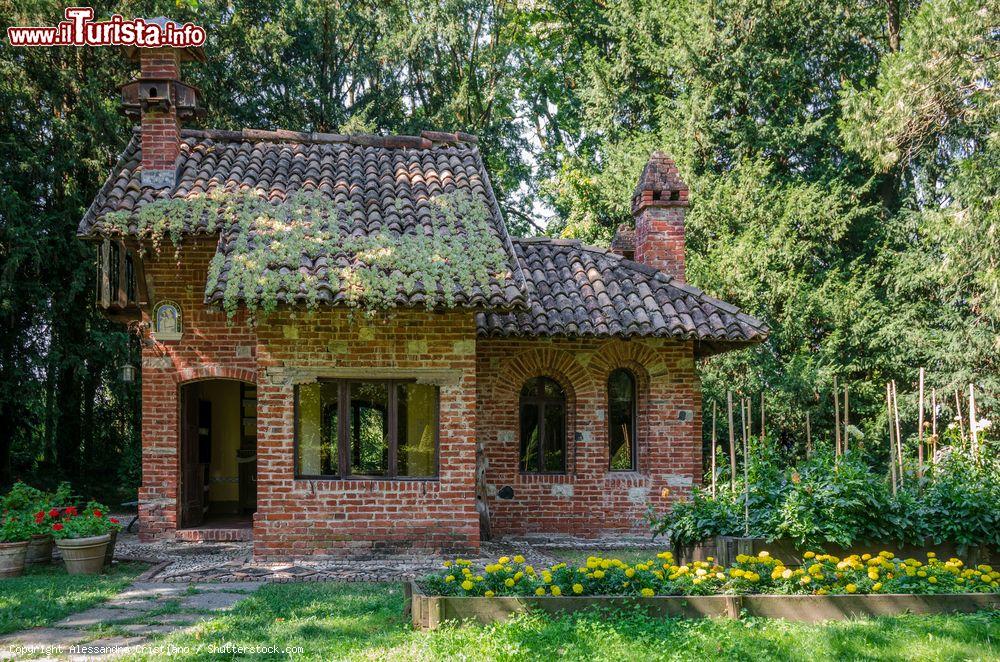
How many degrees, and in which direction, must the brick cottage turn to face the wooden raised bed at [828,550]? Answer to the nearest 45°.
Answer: approximately 45° to its left

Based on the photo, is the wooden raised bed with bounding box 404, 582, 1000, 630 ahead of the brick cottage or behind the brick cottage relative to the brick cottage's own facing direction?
ahead

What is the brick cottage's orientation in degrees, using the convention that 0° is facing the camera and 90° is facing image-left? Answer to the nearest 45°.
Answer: approximately 0°

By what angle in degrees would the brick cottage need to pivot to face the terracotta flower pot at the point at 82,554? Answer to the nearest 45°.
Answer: approximately 45° to its right

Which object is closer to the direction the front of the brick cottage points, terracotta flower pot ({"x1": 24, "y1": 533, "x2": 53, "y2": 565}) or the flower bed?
the flower bed
